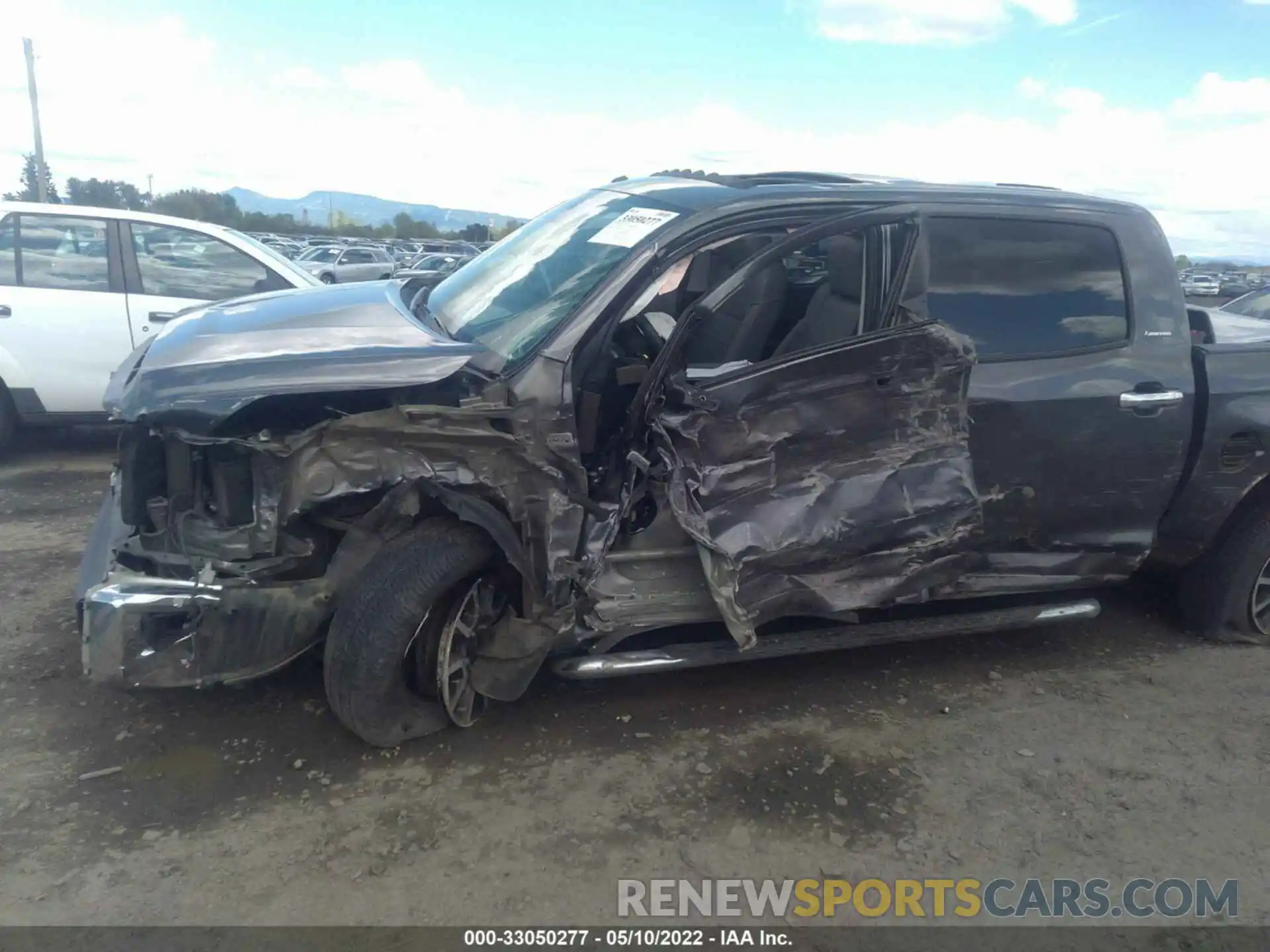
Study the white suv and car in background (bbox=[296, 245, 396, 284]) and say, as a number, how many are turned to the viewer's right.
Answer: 1

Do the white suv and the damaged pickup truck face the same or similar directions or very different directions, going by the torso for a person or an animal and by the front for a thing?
very different directions

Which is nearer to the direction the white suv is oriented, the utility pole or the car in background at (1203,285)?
the car in background

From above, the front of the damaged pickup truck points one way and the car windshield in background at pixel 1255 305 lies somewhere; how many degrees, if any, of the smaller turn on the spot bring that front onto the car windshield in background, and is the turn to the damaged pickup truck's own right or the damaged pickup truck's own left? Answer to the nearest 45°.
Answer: approximately 180°

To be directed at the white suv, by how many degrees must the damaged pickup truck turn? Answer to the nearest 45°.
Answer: approximately 90° to its right

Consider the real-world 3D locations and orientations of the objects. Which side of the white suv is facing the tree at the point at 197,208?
left

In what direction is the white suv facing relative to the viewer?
to the viewer's right

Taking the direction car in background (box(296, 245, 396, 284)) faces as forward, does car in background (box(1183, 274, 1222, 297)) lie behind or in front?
behind

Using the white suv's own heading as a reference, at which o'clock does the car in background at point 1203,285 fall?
The car in background is roughly at 11 o'clock from the white suv.

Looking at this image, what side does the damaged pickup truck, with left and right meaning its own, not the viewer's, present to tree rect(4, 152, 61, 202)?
right

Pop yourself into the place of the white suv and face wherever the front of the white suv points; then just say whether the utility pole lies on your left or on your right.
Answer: on your left

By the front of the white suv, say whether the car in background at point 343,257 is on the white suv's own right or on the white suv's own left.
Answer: on the white suv's own left

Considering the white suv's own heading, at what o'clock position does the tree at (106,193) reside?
The tree is roughly at 9 o'clock from the white suv.
